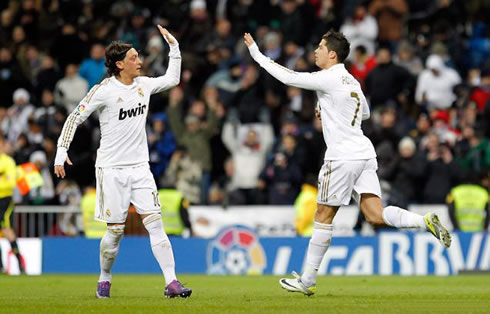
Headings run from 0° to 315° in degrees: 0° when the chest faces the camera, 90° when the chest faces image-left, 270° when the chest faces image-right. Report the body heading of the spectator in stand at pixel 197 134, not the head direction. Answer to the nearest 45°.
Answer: approximately 0°

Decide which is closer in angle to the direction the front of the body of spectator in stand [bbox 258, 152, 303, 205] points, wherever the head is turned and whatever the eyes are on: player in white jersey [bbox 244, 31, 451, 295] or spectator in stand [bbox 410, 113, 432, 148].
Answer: the player in white jersey

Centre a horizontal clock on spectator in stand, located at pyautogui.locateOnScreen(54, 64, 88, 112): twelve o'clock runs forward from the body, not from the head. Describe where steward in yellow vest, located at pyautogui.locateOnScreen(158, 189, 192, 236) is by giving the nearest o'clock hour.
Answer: The steward in yellow vest is roughly at 11 o'clock from the spectator in stand.

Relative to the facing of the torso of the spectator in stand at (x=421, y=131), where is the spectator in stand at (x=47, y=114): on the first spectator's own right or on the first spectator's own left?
on the first spectator's own right

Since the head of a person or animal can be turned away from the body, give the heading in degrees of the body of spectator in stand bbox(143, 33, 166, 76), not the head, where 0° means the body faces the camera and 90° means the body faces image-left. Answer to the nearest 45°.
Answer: approximately 0°

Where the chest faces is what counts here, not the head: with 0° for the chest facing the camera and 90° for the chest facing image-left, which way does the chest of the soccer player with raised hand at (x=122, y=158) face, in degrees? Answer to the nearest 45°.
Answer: approximately 315°

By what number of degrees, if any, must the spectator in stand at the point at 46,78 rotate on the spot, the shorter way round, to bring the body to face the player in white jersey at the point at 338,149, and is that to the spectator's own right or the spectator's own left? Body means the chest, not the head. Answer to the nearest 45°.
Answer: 0° — they already face them

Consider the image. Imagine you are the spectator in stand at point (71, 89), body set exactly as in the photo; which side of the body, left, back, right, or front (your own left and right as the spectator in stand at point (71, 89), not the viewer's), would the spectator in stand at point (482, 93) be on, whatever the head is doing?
left

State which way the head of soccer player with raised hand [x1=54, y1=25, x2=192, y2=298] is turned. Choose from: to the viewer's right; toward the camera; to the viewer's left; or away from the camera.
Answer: to the viewer's right
